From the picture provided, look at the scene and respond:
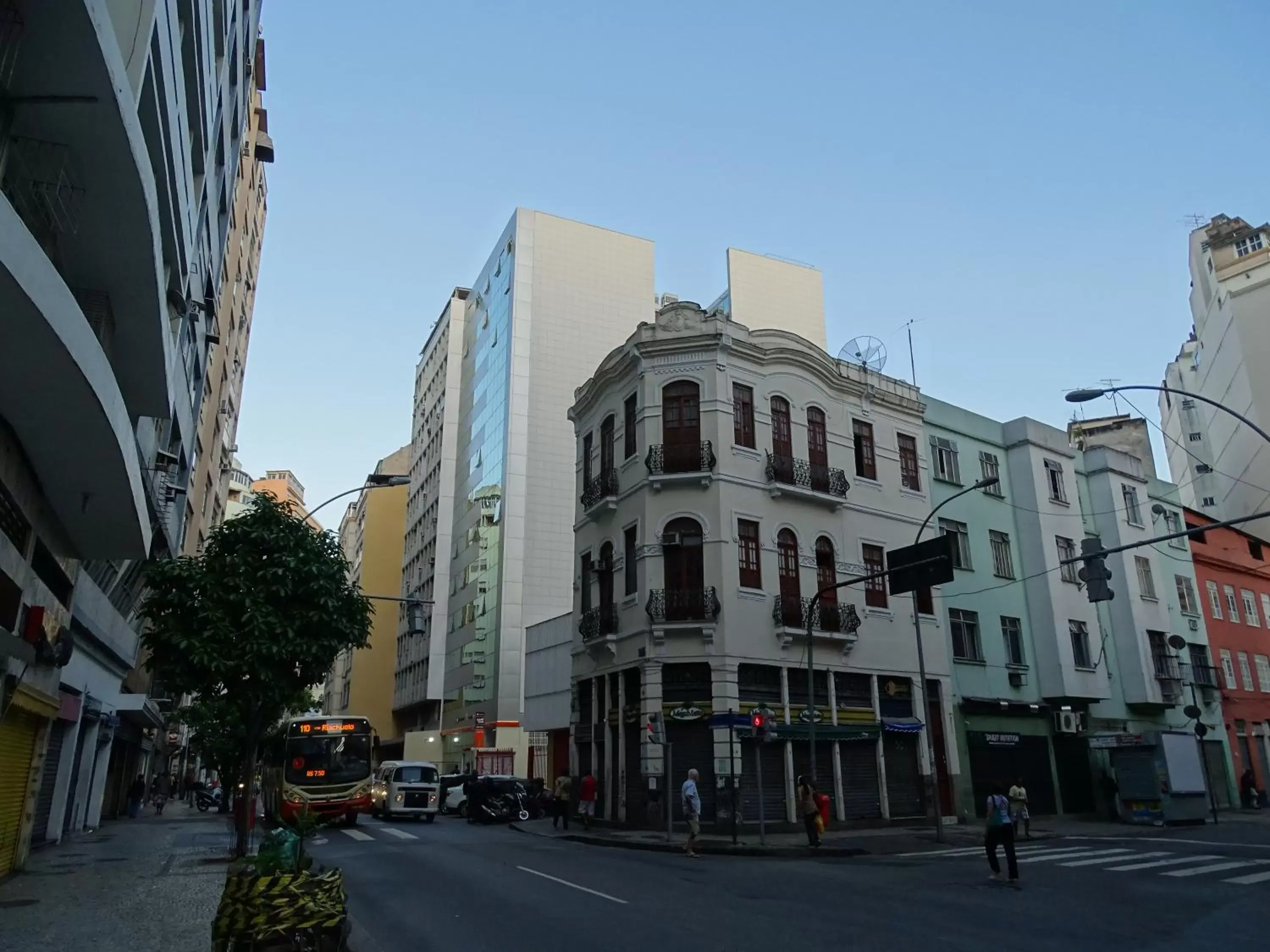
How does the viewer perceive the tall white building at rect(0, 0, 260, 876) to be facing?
facing to the right of the viewer

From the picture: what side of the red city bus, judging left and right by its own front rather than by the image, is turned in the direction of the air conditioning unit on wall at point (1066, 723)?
left

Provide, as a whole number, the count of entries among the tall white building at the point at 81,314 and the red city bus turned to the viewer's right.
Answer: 1
